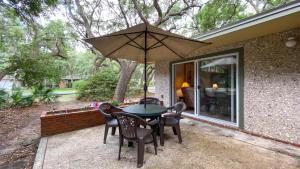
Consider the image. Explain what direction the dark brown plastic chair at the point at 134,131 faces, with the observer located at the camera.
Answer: facing away from the viewer and to the right of the viewer

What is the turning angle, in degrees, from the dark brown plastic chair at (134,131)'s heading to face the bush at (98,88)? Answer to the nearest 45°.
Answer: approximately 45° to its left

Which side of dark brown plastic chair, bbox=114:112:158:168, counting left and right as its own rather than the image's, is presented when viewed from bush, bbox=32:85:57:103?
left

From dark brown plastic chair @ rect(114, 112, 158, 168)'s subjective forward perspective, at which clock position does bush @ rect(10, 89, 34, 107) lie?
The bush is roughly at 9 o'clock from the dark brown plastic chair.

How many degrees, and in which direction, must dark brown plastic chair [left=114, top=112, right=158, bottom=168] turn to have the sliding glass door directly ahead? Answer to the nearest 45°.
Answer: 0° — it already faces it

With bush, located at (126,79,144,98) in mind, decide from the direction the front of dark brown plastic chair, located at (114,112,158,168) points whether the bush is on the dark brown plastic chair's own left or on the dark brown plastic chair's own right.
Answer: on the dark brown plastic chair's own left

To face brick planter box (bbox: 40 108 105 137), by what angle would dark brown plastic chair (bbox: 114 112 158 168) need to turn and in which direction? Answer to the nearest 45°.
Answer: approximately 90° to its left
